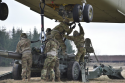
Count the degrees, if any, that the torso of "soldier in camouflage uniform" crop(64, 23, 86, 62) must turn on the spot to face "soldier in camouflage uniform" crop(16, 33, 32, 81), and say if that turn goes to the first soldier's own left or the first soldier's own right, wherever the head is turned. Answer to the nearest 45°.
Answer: approximately 90° to the first soldier's own left

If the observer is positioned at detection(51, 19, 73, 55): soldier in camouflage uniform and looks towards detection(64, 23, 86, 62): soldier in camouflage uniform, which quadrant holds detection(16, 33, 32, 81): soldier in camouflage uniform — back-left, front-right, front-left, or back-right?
back-right

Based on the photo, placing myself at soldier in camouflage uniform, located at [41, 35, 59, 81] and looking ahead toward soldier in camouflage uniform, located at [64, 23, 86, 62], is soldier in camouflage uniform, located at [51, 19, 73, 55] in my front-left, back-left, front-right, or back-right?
front-left

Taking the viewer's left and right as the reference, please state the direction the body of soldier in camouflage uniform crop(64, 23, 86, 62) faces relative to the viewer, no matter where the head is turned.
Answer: facing away from the viewer and to the left of the viewer
